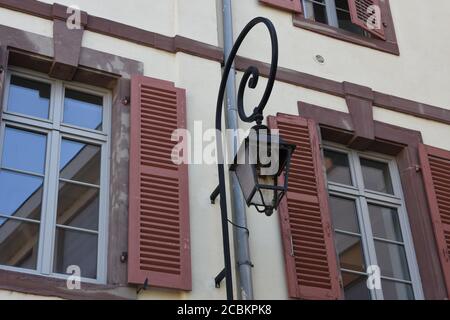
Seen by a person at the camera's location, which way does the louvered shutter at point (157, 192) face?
facing the viewer

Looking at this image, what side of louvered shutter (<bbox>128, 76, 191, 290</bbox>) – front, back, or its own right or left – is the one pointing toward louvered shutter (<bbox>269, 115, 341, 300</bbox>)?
left

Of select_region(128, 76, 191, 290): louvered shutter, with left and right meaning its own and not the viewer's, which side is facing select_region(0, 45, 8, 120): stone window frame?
right

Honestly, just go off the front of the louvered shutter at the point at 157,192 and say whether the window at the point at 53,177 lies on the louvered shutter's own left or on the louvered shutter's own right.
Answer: on the louvered shutter's own right

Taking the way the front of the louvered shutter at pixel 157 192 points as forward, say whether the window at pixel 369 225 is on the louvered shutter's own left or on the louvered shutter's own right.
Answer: on the louvered shutter's own left

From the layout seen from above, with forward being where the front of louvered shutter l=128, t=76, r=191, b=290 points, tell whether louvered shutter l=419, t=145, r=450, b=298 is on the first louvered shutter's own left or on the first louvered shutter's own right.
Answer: on the first louvered shutter's own left

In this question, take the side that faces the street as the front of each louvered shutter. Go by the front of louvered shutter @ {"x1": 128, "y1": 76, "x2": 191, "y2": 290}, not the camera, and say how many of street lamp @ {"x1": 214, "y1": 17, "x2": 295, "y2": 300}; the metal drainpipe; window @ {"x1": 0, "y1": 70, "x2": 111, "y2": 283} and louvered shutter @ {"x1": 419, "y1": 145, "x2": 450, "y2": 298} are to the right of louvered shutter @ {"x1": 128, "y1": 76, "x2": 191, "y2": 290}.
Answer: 1

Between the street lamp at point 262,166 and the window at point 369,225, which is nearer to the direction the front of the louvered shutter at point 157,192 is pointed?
the street lamp
